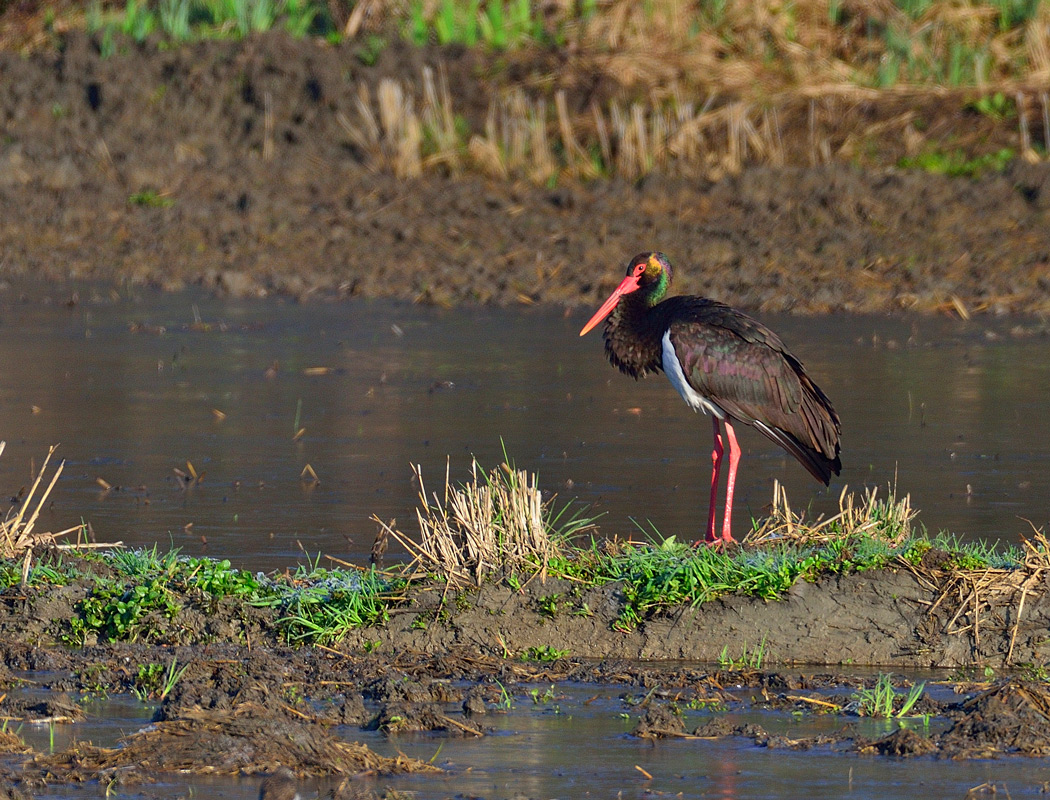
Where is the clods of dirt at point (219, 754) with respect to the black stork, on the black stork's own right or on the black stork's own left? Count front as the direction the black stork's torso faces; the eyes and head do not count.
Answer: on the black stork's own left

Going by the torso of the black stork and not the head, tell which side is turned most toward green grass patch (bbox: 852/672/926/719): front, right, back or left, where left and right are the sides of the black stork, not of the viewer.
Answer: left

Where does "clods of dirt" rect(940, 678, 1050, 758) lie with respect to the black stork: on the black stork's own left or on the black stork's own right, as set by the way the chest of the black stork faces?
on the black stork's own left

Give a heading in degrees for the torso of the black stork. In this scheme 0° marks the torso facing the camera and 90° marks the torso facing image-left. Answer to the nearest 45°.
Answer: approximately 90°

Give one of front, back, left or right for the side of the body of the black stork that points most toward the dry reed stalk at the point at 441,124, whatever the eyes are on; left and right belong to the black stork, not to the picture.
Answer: right

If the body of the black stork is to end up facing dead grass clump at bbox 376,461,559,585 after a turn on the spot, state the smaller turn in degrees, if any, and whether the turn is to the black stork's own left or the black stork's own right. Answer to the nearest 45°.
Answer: approximately 45° to the black stork's own left

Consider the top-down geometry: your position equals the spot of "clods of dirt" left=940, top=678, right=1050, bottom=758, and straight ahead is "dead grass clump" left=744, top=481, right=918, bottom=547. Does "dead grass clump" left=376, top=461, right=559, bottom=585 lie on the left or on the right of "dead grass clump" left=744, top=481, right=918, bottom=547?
left

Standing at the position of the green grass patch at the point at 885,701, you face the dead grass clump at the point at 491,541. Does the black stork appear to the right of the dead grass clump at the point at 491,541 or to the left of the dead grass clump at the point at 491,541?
right
